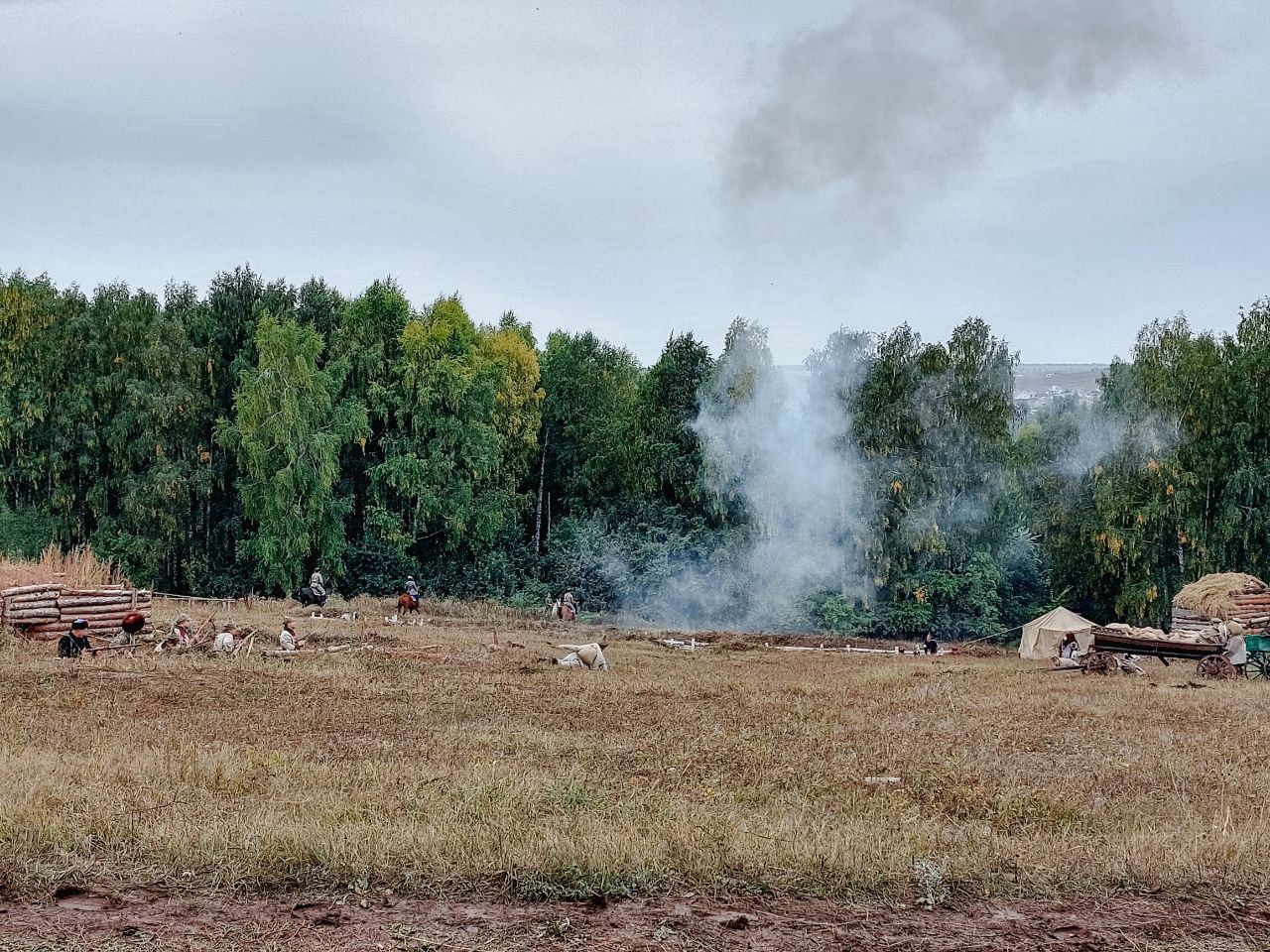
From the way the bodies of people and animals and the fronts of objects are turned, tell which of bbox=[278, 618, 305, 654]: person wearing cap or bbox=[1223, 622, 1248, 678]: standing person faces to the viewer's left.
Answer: the standing person

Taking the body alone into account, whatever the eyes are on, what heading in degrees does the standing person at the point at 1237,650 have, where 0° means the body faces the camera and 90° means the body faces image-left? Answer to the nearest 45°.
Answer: approximately 90°

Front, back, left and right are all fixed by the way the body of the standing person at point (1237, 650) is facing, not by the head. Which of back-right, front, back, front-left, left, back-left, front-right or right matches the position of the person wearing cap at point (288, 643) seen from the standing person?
front-left

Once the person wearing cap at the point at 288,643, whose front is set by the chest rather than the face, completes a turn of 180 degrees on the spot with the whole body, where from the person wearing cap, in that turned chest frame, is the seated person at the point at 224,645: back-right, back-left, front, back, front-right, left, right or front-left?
front-left
